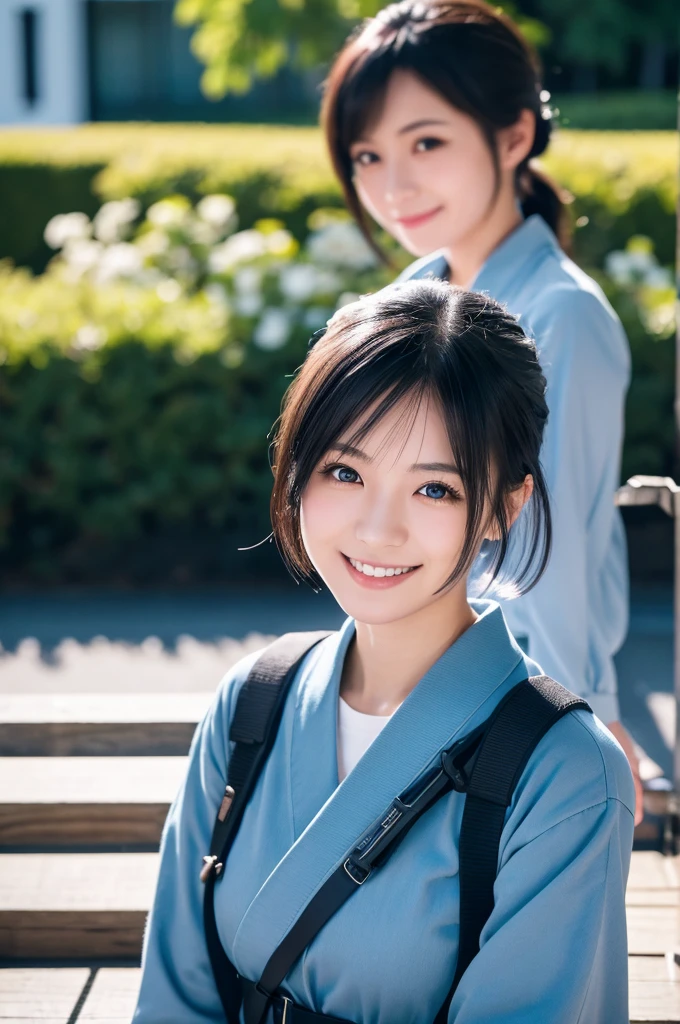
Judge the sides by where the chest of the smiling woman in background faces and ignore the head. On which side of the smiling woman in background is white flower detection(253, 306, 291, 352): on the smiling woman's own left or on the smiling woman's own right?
on the smiling woman's own right

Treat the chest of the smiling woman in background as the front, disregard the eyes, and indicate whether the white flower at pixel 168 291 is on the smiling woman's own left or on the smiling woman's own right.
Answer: on the smiling woman's own right

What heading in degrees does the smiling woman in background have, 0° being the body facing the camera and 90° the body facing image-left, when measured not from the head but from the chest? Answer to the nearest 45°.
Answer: approximately 45°

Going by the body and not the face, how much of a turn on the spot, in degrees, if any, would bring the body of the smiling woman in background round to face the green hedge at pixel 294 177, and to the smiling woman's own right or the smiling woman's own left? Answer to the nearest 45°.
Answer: approximately 135° to the smiling woman's own right

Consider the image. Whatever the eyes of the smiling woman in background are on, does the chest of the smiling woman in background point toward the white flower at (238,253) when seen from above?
no

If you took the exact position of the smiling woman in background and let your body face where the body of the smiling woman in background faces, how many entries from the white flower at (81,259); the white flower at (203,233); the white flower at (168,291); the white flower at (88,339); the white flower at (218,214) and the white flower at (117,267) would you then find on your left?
0

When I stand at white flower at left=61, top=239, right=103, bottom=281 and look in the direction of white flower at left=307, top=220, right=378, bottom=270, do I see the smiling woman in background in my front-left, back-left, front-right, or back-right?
front-right

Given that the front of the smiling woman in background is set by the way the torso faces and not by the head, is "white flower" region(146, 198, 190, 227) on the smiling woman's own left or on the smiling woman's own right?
on the smiling woman's own right

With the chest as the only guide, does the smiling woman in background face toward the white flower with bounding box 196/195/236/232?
no

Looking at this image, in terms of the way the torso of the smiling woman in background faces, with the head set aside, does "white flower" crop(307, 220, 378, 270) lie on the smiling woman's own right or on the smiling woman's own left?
on the smiling woman's own right
